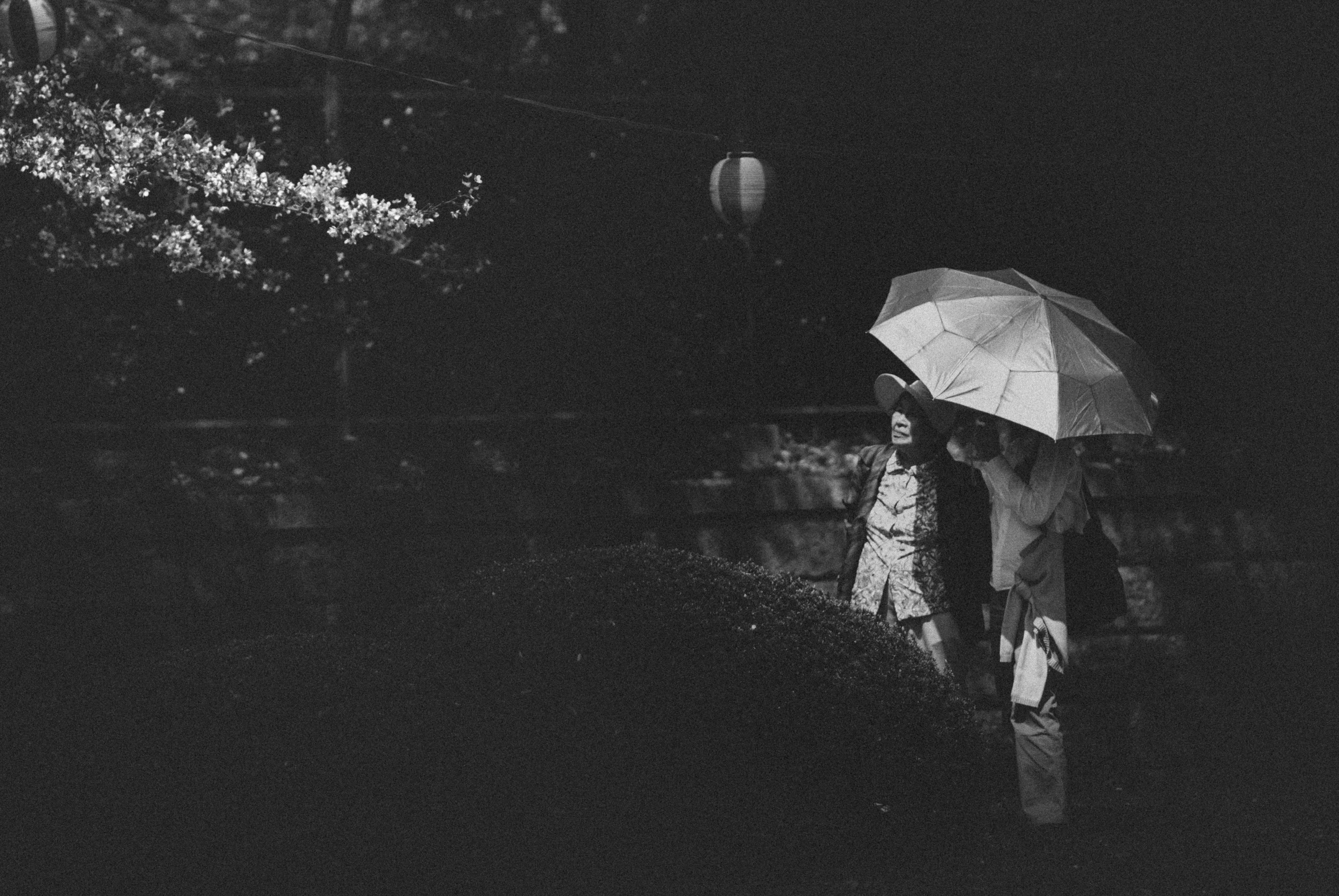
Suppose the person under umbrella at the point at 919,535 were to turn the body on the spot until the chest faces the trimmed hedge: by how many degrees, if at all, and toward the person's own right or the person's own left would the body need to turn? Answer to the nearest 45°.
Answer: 0° — they already face it

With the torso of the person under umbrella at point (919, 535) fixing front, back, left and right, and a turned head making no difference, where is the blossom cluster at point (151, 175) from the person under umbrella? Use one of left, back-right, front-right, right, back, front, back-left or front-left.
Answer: front-right

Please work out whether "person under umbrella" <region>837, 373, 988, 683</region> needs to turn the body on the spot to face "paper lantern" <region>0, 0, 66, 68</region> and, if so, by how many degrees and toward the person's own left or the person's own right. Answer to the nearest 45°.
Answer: approximately 45° to the person's own right

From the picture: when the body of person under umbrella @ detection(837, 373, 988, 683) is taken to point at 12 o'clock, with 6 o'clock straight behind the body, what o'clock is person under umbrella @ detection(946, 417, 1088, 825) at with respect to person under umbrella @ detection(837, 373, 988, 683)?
person under umbrella @ detection(946, 417, 1088, 825) is roughly at 8 o'clock from person under umbrella @ detection(837, 373, 988, 683).

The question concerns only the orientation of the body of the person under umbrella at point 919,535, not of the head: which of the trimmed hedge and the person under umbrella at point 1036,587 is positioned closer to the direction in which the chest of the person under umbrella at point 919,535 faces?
the trimmed hedge

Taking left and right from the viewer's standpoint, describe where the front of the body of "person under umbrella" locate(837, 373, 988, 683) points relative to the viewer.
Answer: facing the viewer and to the left of the viewer
